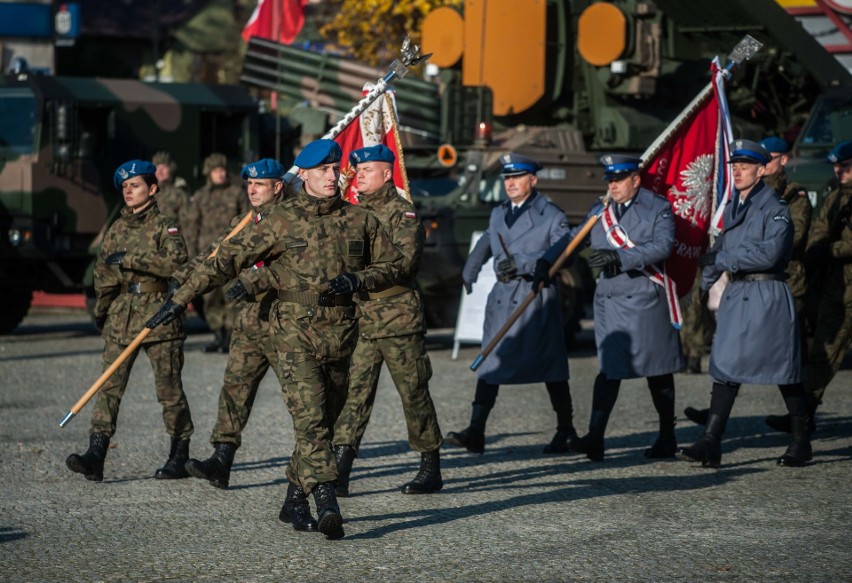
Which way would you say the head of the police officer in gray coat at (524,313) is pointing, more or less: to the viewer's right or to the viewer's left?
to the viewer's left

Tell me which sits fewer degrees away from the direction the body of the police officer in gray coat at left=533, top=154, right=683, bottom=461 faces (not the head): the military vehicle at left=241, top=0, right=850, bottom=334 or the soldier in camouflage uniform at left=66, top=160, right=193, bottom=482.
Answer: the soldier in camouflage uniform

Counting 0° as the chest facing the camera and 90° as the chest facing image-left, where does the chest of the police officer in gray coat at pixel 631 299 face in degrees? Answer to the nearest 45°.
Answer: approximately 45°

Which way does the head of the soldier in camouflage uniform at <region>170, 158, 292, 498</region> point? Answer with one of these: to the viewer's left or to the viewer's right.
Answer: to the viewer's left

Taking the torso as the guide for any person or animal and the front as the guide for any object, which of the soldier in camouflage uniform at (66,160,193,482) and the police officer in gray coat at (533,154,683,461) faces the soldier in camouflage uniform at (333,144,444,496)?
the police officer in gray coat

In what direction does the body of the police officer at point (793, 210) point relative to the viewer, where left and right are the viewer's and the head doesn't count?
facing to the left of the viewer

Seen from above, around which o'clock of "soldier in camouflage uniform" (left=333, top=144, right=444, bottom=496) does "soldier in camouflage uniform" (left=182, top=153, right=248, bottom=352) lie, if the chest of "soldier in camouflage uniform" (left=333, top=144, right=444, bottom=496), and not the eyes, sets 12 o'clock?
"soldier in camouflage uniform" (left=182, top=153, right=248, bottom=352) is roughly at 4 o'clock from "soldier in camouflage uniform" (left=333, top=144, right=444, bottom=496).
